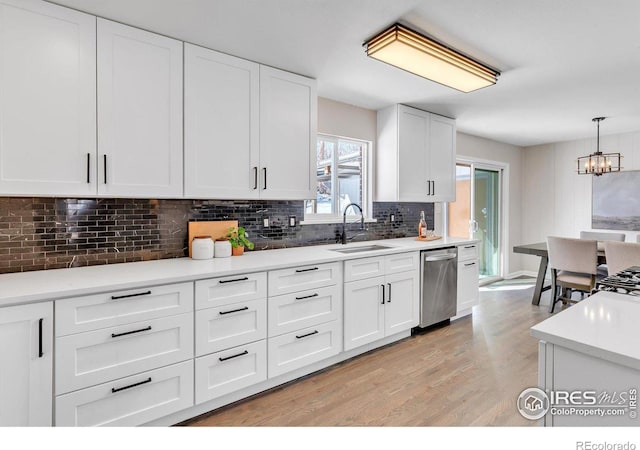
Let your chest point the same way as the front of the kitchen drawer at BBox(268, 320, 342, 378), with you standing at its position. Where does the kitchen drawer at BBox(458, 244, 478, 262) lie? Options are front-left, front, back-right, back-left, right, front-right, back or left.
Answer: left

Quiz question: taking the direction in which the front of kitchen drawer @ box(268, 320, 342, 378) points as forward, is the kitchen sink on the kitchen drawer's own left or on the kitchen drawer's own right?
on the kitchen drawer's own left

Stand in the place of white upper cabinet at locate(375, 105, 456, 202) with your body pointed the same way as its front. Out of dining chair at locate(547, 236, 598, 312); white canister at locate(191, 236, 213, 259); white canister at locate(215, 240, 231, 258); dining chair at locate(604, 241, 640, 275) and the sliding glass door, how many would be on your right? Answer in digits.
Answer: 2

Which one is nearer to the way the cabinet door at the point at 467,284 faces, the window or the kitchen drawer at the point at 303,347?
the kitchen drawer

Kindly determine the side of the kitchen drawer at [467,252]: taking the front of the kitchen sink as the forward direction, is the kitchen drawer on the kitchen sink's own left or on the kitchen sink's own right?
on the kitchen sink's own left

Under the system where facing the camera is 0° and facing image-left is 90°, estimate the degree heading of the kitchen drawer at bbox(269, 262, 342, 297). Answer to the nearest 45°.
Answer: approximately 315°

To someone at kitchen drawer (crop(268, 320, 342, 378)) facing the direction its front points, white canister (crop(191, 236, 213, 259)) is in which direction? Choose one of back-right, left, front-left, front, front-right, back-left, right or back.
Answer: back-right

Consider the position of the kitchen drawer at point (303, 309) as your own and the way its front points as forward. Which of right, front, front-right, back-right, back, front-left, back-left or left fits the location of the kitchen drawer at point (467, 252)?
left

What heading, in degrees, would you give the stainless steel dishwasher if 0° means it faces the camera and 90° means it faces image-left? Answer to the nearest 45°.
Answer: approximately 315°

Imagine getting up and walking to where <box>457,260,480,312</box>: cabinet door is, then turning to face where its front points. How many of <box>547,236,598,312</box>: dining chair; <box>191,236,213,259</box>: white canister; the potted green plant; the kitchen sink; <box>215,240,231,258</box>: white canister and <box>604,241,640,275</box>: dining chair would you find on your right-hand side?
4
